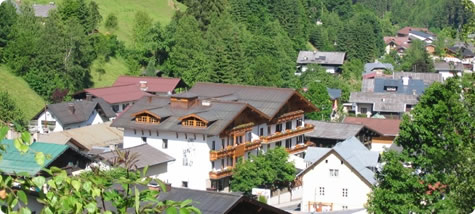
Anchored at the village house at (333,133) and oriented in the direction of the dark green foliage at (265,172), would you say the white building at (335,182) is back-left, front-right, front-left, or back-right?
front-left

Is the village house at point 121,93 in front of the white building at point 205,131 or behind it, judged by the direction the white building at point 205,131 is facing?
behind

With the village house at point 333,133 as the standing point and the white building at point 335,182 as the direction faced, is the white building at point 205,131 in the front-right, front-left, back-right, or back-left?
front-right

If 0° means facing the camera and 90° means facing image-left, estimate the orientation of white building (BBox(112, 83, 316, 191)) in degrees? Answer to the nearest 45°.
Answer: approximately 315°

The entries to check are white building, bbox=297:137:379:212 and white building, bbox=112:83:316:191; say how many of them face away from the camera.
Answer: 0

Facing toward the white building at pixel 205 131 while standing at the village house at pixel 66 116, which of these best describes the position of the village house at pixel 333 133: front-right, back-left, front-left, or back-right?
front-left

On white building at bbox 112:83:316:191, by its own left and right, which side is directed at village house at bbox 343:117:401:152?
left

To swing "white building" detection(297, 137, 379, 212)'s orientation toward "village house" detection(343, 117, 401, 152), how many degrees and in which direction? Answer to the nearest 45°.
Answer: approximately 180°

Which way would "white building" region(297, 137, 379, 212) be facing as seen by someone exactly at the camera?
facing the viewer

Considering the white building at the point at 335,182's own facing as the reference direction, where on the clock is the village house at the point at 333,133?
The village house is roughly at 6 o'clock from the white building.

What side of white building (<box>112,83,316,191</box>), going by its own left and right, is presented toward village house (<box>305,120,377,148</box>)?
left
